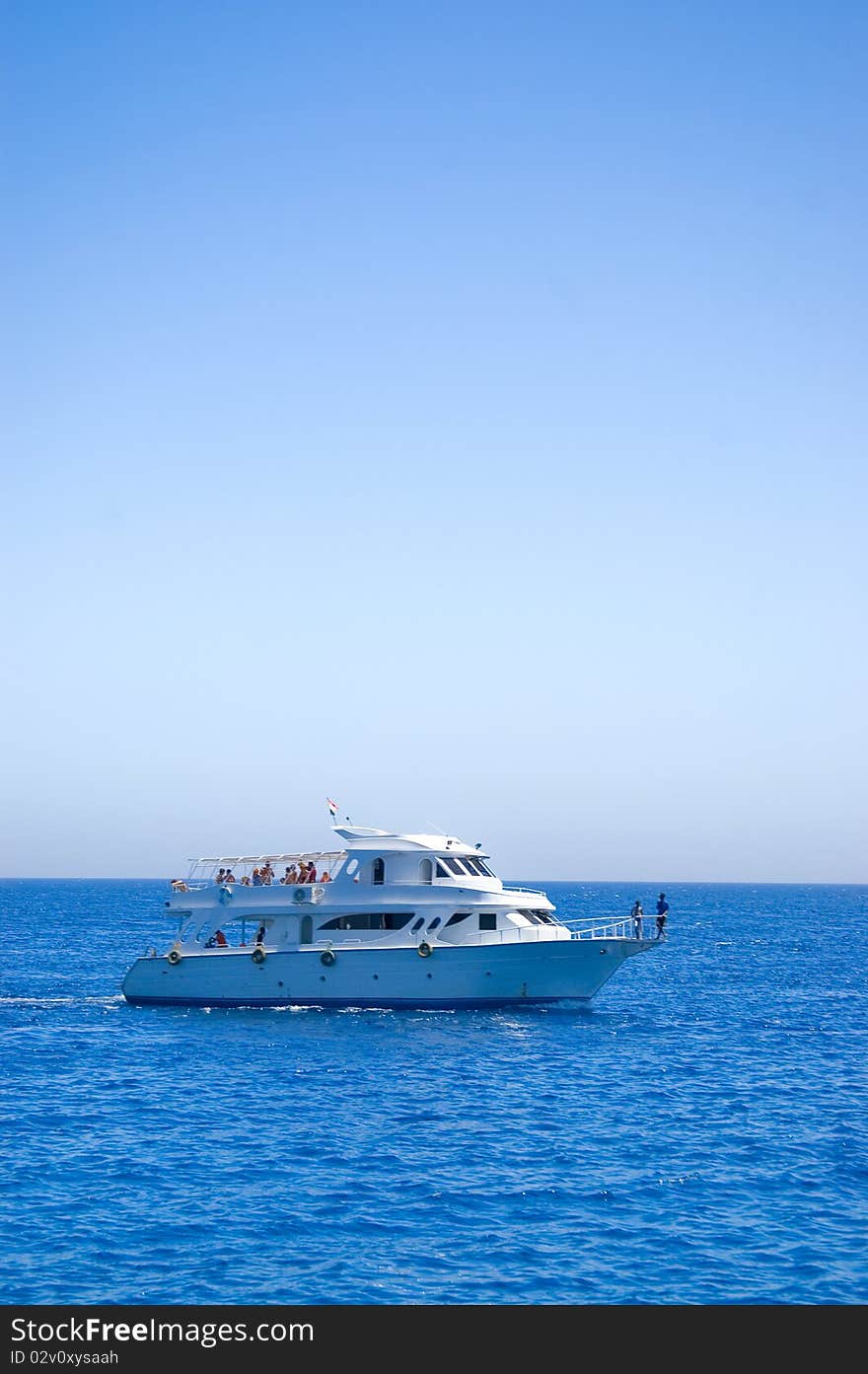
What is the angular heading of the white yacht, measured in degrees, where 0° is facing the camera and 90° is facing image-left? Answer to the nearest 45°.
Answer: approximately 270°
